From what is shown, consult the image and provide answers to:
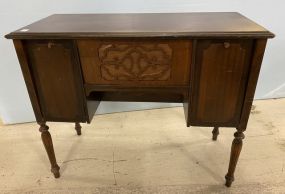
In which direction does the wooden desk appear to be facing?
toward the camera

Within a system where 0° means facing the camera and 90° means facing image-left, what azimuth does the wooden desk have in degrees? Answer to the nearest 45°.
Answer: approximately 0°
